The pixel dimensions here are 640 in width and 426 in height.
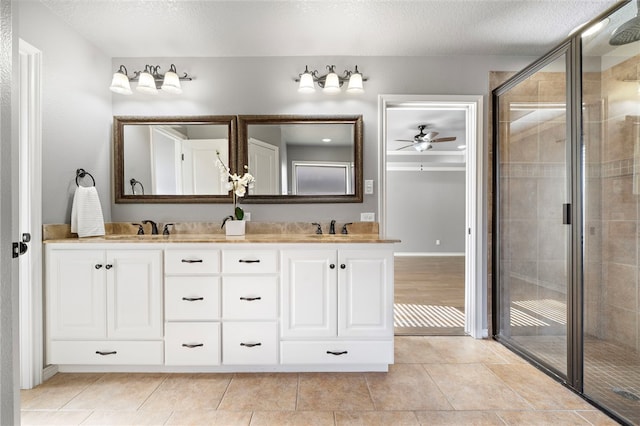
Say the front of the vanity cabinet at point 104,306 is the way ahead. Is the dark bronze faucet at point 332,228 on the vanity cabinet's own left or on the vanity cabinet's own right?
on the vanity cabinet's own left

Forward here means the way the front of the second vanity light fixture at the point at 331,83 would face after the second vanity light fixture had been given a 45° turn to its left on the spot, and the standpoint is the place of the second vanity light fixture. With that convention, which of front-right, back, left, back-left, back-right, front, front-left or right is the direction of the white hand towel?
back-right

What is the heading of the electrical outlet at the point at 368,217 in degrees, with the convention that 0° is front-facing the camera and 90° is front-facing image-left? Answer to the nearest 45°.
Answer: approximately 0°

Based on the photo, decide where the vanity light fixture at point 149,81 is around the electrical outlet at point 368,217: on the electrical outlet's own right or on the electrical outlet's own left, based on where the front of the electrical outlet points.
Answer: on the electrical outlet's own right

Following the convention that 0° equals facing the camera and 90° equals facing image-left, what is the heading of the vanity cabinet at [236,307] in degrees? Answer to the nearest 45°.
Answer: approximately 0°

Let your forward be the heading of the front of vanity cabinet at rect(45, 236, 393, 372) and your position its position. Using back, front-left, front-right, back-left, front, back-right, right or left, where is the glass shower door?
left

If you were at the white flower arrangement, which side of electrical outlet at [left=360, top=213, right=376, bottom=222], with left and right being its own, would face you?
right
